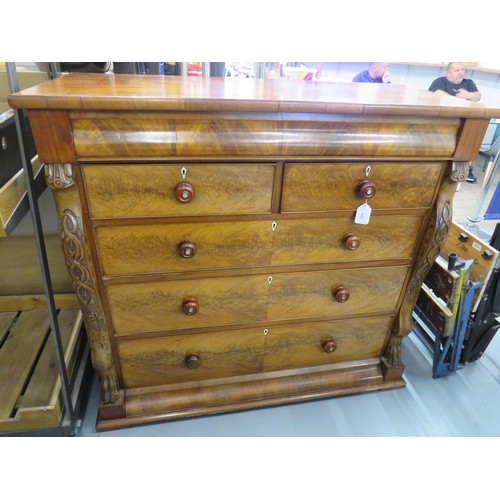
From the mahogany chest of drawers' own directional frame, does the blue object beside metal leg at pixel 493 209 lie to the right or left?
on its left

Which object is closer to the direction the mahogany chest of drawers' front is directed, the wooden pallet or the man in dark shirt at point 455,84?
the wooden pallet

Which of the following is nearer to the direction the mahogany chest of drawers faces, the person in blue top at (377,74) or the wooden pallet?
the wooden pallet

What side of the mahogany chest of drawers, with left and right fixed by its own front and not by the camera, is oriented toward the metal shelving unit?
right

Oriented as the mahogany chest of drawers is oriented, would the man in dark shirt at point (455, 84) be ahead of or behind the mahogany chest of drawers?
behind

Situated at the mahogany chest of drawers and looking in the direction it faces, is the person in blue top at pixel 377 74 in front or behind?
behind

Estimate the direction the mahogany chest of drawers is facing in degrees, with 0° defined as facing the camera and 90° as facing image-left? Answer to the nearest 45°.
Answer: approximately 0°

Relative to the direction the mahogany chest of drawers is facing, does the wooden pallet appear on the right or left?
on its right
